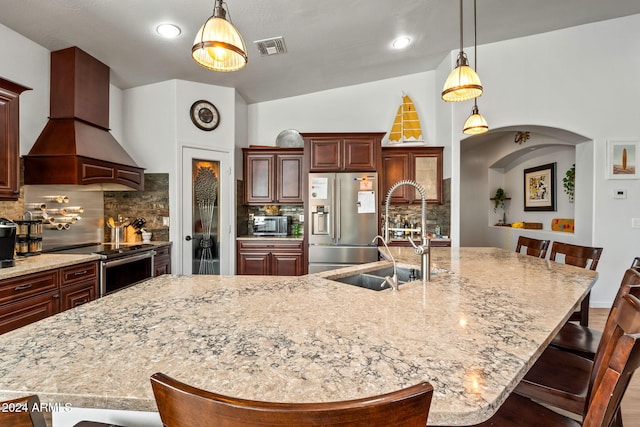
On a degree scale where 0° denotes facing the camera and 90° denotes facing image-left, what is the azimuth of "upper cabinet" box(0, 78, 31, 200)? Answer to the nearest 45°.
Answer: approximately 315°

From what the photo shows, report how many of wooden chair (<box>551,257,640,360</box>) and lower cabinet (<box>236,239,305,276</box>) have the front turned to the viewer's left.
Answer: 1

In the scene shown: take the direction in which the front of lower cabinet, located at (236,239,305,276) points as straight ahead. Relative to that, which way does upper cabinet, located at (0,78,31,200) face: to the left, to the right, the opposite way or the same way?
to the left

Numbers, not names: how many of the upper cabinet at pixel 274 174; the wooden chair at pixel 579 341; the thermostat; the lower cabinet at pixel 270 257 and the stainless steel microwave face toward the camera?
4

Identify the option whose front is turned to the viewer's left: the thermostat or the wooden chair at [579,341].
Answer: the wooden chair

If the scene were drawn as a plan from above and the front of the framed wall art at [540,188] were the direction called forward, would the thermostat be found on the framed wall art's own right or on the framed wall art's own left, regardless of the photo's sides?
on the framed wall art's own left

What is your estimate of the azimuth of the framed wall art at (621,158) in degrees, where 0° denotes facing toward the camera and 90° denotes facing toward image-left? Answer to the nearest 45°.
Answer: approximately 0°

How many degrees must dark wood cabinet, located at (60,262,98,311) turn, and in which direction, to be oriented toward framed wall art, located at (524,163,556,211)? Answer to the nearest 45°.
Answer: approximately 45° to its left

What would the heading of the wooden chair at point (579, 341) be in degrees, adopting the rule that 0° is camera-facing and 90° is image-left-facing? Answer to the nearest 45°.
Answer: approximately 90°
